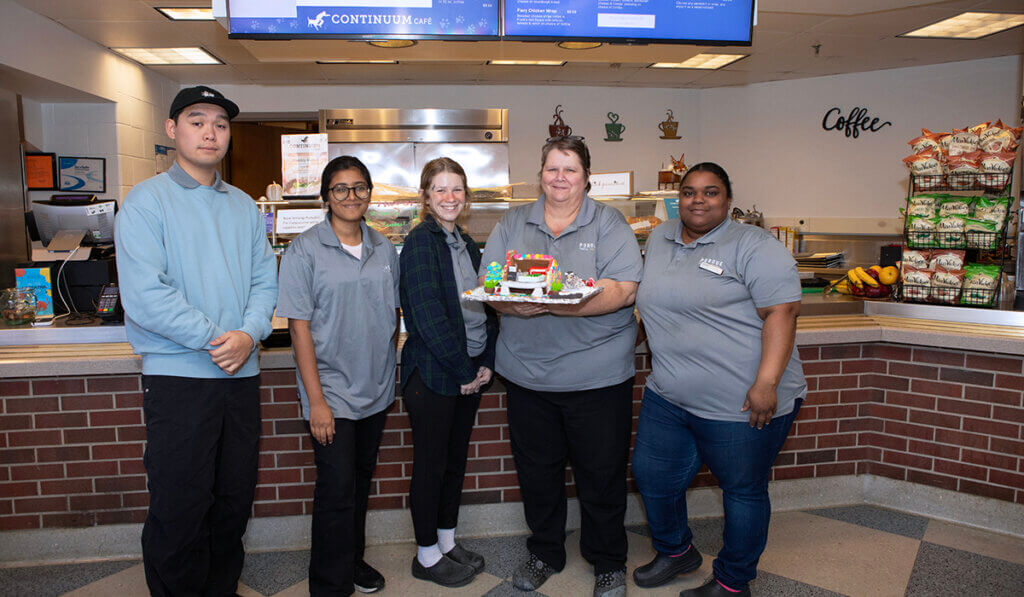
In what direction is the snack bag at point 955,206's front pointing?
toward the camera

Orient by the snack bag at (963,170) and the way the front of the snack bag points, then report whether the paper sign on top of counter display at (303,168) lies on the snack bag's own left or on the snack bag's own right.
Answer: on the snack bag's own right

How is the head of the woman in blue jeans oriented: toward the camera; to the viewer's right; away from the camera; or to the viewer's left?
toward the camera

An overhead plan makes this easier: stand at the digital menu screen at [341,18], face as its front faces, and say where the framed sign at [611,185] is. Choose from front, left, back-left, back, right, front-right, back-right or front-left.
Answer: left

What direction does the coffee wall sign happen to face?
toward the camera

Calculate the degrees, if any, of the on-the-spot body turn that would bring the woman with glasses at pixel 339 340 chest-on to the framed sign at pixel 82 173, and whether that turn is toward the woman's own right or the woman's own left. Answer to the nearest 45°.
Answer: approximately 180°

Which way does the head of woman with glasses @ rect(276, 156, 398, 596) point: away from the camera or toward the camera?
toward the camera

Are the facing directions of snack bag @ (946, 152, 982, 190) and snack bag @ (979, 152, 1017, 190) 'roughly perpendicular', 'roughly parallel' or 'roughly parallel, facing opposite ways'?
roughly parallel

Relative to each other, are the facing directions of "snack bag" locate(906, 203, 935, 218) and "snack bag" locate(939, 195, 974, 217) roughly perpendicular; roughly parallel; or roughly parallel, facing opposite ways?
roughly parallel

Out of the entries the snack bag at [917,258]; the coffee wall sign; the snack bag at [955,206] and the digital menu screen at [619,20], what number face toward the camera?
4

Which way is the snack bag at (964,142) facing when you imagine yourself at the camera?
facing the viewer

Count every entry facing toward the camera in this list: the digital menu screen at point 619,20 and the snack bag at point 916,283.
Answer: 2

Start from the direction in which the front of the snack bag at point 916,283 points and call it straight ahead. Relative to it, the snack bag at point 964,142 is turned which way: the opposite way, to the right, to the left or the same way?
the same way

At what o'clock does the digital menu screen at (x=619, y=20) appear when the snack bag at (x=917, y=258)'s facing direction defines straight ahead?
The digital menu screen is roughly at 2 o'clock from the snack bag.
